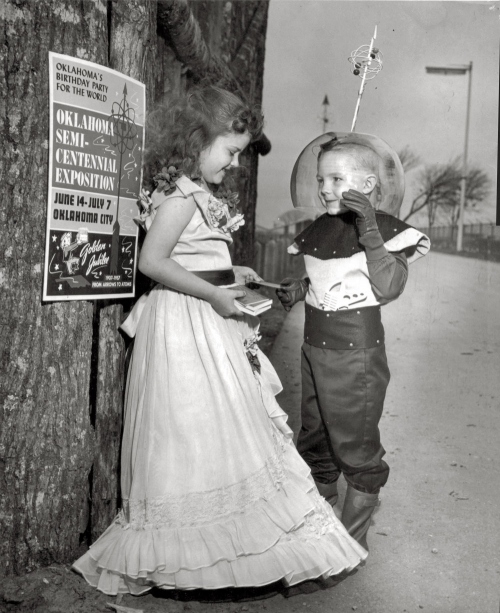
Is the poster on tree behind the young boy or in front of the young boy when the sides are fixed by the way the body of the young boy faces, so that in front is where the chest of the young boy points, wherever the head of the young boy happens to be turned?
in front

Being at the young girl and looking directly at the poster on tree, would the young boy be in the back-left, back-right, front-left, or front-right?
back-right

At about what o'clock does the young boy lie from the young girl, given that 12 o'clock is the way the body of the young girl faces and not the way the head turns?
The young boy is roughly at 11 o'clock from the young girl.

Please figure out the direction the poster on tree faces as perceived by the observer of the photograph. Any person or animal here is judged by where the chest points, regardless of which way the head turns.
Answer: facing the viewer and to the right of the viewer

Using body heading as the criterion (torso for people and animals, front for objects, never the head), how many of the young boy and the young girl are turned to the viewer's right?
1

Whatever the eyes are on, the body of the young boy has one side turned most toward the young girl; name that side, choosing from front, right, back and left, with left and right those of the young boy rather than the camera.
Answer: front

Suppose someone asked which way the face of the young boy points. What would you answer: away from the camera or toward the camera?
toward the camera

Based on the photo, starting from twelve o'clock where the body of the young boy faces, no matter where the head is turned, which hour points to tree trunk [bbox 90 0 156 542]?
The tree trunk is roughly at 1 o'clock from the young boy.

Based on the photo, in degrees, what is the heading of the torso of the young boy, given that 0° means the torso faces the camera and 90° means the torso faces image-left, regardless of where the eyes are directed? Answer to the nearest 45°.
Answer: approximately 45°

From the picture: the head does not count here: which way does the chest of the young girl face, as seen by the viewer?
to the viewer's right
